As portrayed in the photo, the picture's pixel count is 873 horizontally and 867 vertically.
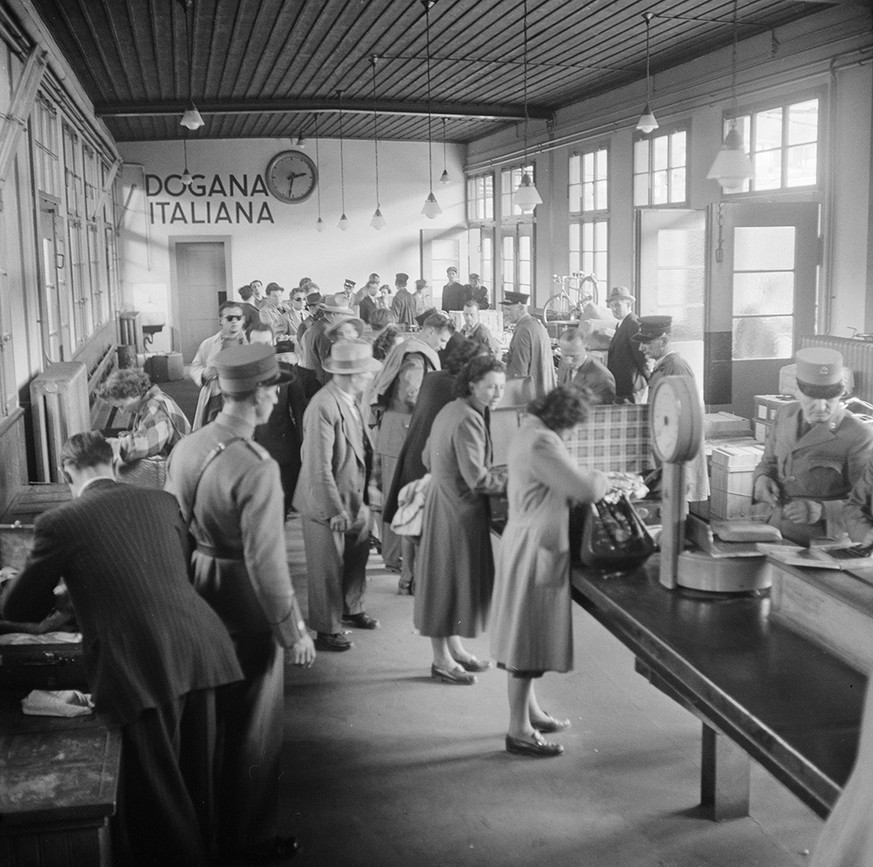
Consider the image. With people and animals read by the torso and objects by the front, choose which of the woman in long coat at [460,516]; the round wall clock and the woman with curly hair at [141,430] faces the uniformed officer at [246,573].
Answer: the round wall clock

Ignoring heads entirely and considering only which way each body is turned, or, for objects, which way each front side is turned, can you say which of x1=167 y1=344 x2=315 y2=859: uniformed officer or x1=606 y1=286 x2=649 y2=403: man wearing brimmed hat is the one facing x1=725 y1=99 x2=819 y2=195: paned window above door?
the uniformed officer

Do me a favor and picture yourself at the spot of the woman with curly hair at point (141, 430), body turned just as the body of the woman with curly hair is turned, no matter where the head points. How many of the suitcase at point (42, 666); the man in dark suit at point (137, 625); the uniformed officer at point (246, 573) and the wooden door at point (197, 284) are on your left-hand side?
3

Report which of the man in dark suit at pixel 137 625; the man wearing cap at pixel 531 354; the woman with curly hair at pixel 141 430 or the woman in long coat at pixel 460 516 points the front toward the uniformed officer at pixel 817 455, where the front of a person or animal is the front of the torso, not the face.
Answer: the woman in long coat

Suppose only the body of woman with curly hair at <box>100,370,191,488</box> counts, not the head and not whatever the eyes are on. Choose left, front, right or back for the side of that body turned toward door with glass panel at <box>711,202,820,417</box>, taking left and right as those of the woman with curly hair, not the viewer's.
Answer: back

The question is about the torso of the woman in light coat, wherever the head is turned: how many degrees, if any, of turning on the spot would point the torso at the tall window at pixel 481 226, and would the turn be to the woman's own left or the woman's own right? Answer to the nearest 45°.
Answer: approximately 90° to the woman's own left

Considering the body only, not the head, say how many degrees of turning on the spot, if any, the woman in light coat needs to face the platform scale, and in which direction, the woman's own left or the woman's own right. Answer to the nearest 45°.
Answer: approximately 45° to the woman's own right

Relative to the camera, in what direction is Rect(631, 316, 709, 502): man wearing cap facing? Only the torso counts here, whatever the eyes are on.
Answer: to the viewer's left

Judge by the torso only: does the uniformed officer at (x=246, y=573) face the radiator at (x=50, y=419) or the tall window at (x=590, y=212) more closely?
the tall window

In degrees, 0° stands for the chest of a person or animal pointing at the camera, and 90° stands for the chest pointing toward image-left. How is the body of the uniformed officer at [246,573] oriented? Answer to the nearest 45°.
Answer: approximately 225°

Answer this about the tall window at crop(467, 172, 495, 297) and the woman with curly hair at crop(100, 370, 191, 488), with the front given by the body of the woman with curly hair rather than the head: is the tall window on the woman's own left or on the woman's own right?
on the woman's own right
